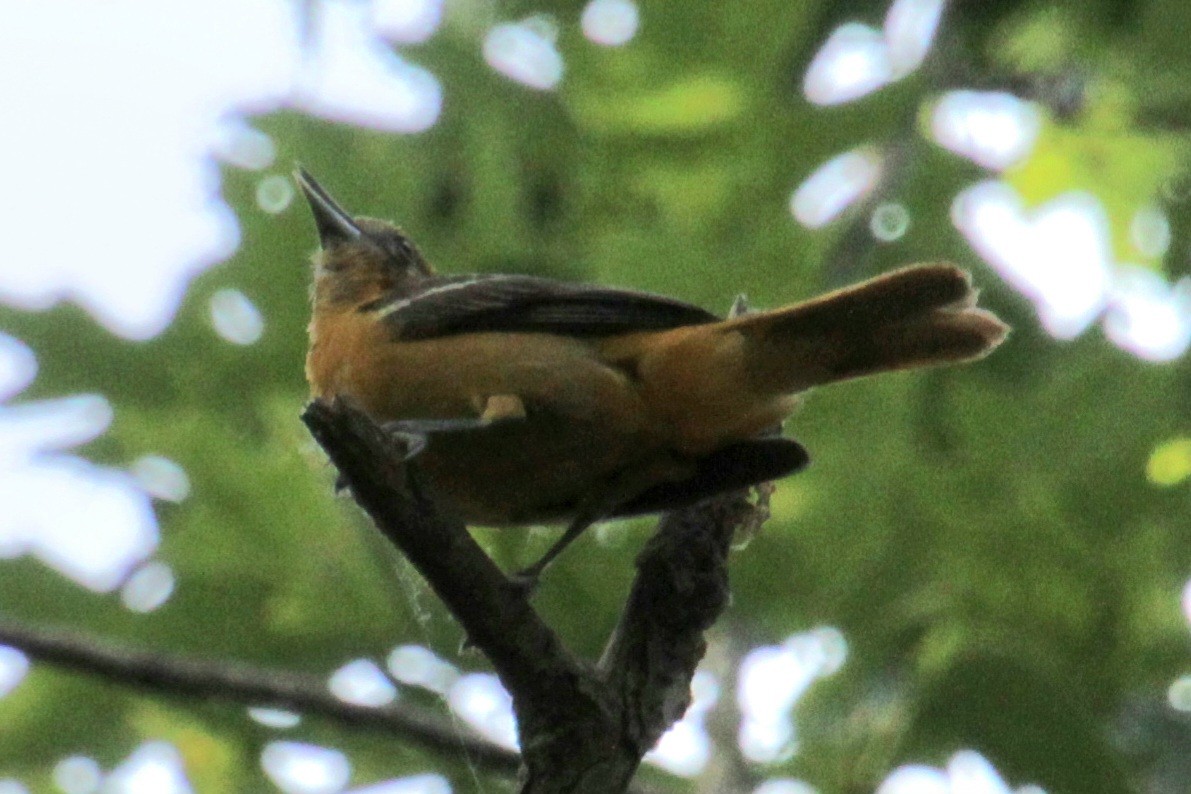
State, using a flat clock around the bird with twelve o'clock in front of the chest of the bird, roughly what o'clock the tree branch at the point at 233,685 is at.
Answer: The tree branch is roughly at 12 o'clock from the bird.

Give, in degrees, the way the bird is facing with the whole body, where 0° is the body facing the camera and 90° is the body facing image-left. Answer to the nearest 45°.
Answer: approximately 90°
